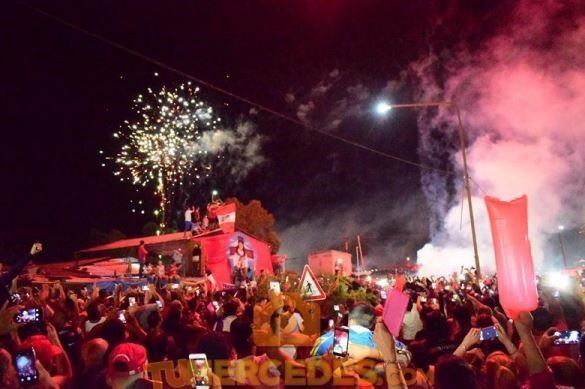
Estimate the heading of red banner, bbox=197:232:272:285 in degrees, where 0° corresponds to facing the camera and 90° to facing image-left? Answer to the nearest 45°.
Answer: approximately 0°

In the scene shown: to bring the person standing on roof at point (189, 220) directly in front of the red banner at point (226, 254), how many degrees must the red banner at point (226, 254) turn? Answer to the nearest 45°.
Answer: approximately 135° to its right

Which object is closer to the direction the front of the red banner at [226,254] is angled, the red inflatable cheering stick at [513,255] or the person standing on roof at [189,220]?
the red inflatable cheering stick

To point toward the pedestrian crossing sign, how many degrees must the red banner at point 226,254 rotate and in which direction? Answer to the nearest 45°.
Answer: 0° — it already faces it

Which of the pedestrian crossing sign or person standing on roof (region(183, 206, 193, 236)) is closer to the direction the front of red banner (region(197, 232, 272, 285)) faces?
the pedestrian crossing sign

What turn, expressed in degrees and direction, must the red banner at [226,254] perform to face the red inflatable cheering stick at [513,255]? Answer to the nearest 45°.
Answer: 0° — it already faces it

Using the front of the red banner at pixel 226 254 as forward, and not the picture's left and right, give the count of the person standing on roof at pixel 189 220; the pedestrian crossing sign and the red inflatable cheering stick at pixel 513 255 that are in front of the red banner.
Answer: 2
